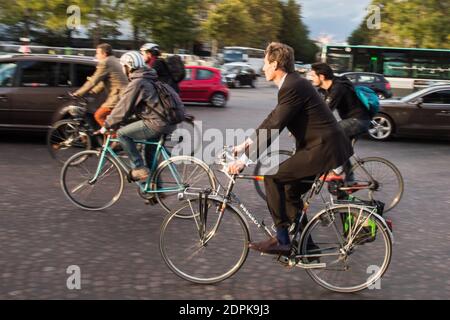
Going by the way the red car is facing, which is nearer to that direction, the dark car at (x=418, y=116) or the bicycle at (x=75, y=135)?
the bicycle
